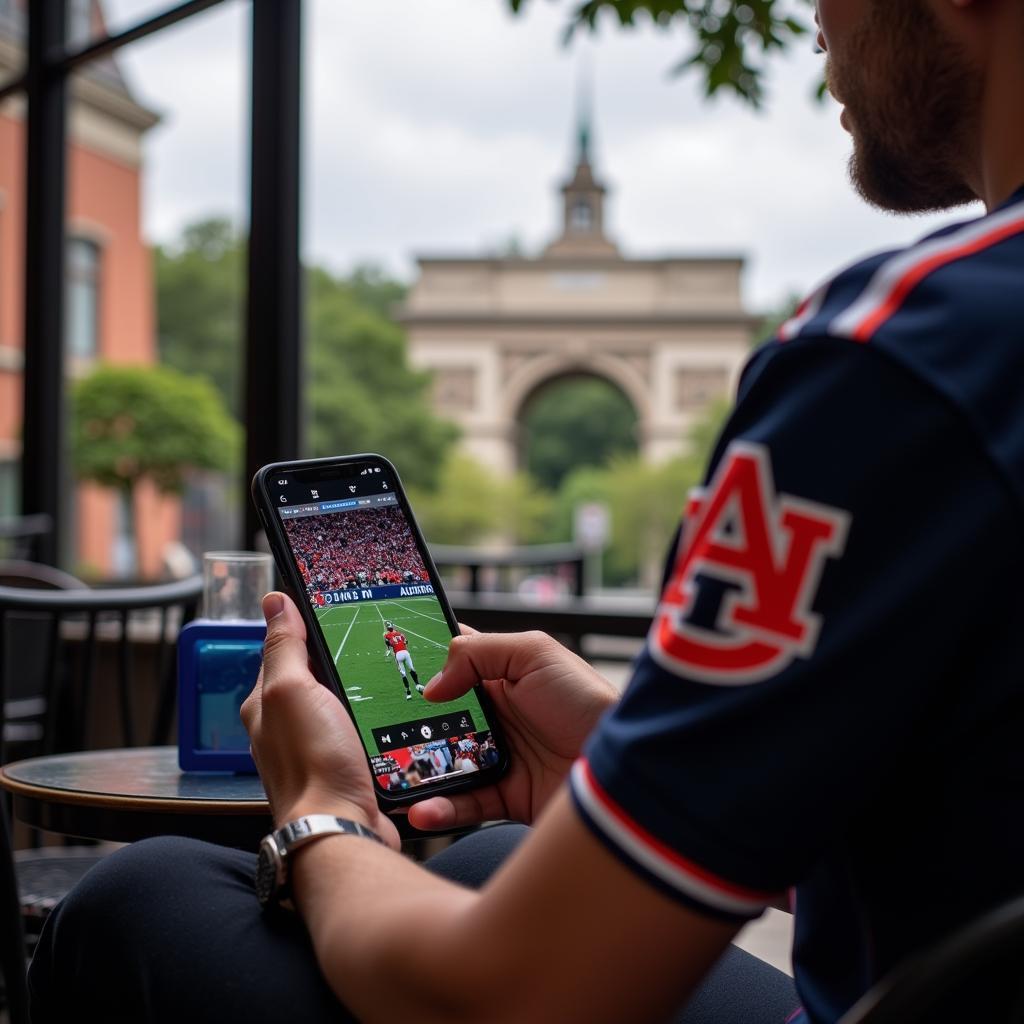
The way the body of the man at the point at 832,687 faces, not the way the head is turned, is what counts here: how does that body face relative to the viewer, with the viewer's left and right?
facing away from the viewer and to the left of the viewer

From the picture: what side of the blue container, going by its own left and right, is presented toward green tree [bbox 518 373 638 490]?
back

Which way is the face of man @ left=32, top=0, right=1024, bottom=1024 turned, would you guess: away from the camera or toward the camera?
away from the camera

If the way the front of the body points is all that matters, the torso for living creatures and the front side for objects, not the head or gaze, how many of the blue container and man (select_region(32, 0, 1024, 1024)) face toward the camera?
1

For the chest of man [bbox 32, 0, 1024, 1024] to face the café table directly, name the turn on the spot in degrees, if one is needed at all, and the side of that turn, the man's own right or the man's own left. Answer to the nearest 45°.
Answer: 0° — they already face it

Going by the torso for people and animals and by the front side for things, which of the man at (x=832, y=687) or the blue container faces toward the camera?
the blue container

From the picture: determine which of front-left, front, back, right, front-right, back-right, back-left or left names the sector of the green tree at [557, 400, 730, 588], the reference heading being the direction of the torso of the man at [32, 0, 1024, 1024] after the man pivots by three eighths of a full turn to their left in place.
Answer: back

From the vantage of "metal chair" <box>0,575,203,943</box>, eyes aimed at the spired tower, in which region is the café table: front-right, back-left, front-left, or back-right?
back-right

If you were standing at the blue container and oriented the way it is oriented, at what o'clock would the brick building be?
The brick building is roughly at 6 o'clock from the blue container.

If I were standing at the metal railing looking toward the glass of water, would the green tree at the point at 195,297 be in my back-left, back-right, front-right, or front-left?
back-right

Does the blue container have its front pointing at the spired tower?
no
